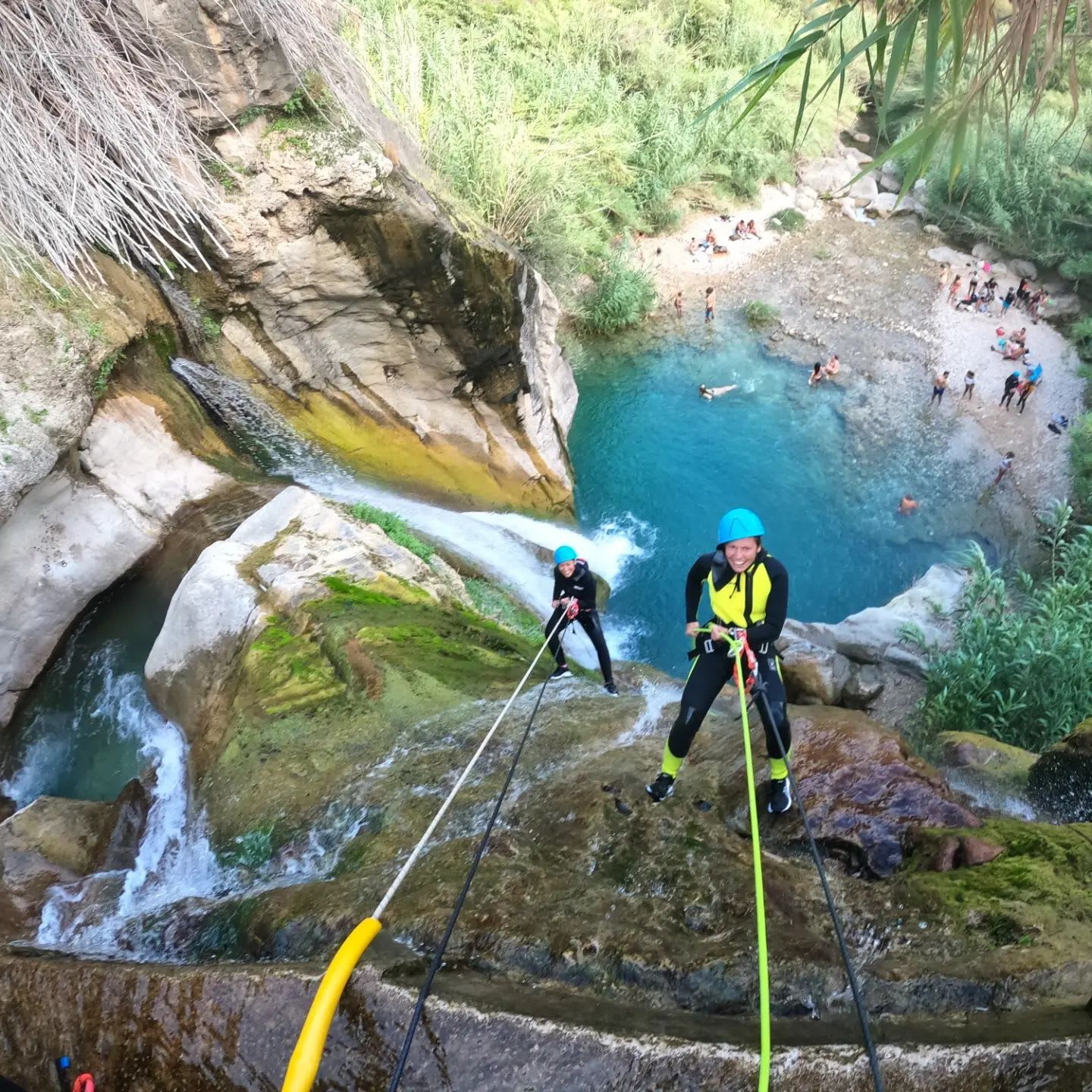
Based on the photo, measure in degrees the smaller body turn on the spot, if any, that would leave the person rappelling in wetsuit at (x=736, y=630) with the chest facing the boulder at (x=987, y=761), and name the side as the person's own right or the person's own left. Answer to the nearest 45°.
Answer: approximately 135° to the person's own left

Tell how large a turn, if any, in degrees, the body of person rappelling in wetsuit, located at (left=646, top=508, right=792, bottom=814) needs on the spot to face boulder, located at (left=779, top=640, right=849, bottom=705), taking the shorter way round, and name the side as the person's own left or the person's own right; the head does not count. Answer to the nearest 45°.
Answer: approximately 180°

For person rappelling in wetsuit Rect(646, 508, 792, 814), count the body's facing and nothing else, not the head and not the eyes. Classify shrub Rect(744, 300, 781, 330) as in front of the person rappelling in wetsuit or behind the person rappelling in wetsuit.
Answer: behind

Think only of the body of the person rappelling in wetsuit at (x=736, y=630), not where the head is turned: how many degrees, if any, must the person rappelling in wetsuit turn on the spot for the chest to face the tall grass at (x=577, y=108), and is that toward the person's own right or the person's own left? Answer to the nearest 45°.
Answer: approximately 180°

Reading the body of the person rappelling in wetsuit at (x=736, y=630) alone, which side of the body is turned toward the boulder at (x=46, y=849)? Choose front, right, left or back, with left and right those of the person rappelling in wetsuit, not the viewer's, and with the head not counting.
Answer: right

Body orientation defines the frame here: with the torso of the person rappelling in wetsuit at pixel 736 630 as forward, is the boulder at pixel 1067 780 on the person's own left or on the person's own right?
on the person's own left

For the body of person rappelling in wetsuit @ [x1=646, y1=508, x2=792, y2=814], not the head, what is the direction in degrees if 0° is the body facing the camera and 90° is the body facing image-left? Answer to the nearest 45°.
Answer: approximately 0°

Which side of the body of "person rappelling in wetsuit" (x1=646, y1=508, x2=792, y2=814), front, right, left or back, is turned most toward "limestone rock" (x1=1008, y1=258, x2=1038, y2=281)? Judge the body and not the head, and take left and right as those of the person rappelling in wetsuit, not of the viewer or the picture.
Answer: back

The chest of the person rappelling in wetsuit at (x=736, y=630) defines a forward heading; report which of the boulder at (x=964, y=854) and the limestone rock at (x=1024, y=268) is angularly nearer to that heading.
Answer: the boulder
